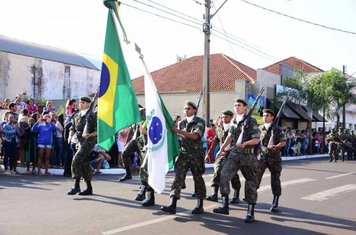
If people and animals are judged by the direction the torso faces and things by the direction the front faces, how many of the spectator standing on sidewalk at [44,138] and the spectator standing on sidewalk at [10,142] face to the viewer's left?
0

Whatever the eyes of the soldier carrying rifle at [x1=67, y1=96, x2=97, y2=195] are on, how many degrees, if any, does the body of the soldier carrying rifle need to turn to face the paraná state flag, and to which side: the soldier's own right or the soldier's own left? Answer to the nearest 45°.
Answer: approximately 90° to the soldier's own left

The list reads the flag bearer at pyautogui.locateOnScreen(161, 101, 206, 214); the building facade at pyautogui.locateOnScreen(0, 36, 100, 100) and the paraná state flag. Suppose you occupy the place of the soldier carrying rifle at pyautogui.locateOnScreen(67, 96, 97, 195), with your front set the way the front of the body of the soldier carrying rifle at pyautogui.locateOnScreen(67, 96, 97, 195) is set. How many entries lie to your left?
2

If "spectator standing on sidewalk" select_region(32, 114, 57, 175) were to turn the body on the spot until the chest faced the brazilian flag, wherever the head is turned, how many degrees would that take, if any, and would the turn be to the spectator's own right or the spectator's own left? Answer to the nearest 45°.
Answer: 0° — they already face it

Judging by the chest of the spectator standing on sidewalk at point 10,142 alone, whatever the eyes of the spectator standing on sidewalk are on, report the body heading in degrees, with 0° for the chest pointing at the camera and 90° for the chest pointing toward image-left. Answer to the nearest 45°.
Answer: approximately 315°

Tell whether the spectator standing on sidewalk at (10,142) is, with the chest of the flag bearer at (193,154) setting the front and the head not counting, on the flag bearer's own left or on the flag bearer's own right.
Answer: on the flag bearer's own right

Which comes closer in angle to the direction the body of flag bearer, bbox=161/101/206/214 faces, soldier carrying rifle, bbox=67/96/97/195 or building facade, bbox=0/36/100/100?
the soldier carrying rifle

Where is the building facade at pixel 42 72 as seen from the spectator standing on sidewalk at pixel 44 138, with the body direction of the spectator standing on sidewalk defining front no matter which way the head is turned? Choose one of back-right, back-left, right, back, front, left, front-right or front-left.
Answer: back

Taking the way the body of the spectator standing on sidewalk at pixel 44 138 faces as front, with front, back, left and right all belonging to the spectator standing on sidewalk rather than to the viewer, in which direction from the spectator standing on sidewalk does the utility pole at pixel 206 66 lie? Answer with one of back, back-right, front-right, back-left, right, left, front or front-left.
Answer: back-left

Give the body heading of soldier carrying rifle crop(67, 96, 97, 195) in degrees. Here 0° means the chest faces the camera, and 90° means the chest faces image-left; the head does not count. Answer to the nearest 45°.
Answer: approximately 45°

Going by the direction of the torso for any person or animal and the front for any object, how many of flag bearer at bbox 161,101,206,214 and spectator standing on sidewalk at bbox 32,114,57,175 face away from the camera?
0

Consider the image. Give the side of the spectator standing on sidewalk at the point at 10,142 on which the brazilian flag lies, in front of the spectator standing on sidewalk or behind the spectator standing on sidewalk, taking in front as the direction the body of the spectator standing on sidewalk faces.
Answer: in front

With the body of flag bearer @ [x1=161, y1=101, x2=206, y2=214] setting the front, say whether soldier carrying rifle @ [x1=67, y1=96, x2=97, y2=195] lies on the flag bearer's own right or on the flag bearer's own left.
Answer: on the flag bearer's own right

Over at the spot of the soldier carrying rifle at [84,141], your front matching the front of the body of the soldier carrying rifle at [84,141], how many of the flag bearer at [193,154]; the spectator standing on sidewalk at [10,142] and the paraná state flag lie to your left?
2
